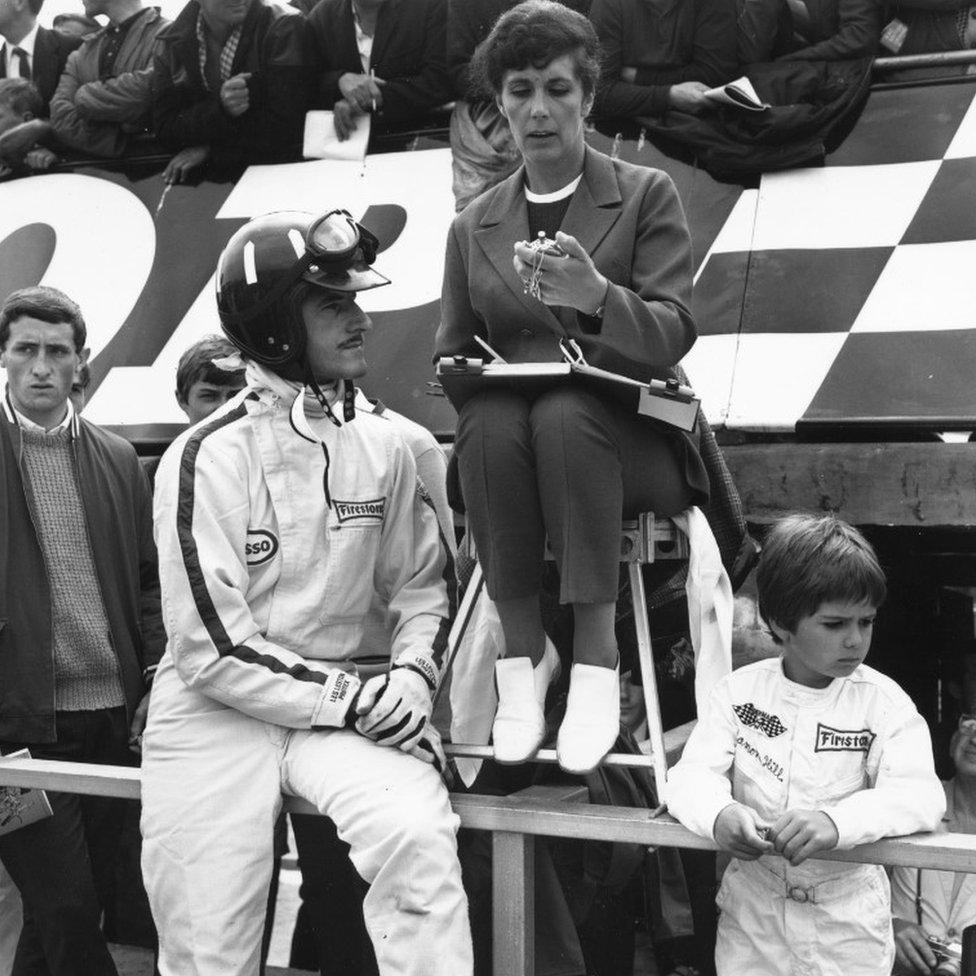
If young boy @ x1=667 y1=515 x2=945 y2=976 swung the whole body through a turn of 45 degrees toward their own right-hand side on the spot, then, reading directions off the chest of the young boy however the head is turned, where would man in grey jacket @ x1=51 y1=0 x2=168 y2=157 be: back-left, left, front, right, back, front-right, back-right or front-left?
right

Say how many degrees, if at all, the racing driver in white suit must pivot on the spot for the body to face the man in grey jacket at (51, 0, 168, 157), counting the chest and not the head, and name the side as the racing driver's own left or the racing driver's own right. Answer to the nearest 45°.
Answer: approximately 135° to the racing driver's own left

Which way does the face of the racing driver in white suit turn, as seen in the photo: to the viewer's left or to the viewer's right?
to the viewer's right

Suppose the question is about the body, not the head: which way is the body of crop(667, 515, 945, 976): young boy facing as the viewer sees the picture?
toward the camera

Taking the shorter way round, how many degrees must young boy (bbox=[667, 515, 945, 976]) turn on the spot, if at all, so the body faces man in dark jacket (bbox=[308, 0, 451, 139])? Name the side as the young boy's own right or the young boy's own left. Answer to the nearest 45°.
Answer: approximately 135° to the young boy's own right

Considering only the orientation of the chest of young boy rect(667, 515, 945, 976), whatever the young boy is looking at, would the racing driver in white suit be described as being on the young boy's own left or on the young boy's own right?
on the young boy's own right

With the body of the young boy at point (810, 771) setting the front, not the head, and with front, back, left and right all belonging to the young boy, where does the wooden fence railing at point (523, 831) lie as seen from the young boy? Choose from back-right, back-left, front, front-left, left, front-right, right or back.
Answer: right

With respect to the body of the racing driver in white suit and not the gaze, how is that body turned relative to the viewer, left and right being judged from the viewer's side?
facing the viewer and to the right of the viewer

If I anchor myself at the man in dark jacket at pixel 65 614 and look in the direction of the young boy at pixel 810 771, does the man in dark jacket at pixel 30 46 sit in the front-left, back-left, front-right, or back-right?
back-left
